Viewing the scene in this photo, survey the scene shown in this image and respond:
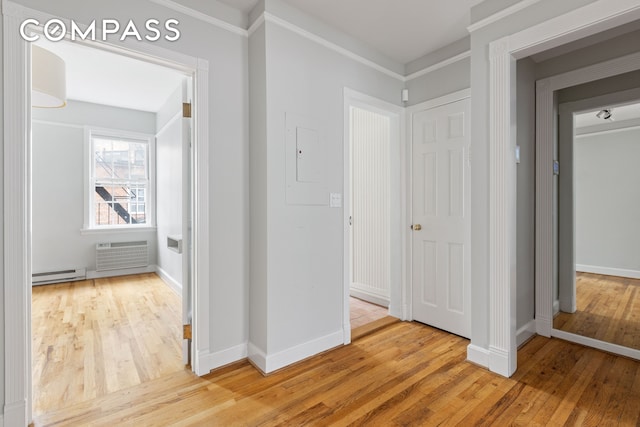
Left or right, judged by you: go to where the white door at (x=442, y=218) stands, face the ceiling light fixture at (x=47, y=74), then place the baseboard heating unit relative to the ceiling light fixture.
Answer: right

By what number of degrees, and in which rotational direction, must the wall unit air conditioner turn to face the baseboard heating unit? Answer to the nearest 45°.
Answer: approximately 90° to its right

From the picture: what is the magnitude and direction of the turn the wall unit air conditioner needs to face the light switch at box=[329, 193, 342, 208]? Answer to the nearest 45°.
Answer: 0° — it already faces it

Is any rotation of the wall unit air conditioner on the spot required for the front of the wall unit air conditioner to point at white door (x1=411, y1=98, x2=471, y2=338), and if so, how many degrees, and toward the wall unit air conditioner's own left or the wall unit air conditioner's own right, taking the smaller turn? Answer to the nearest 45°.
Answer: approximately 45° to the wall unit air conditioner's own left

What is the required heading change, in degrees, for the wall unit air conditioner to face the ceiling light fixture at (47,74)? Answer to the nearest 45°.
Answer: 0° — it already faces it

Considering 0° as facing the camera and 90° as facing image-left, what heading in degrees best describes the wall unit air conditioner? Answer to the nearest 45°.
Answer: approximately 0°

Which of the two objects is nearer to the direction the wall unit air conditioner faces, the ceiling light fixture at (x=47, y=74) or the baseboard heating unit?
the ceiling light fixture
